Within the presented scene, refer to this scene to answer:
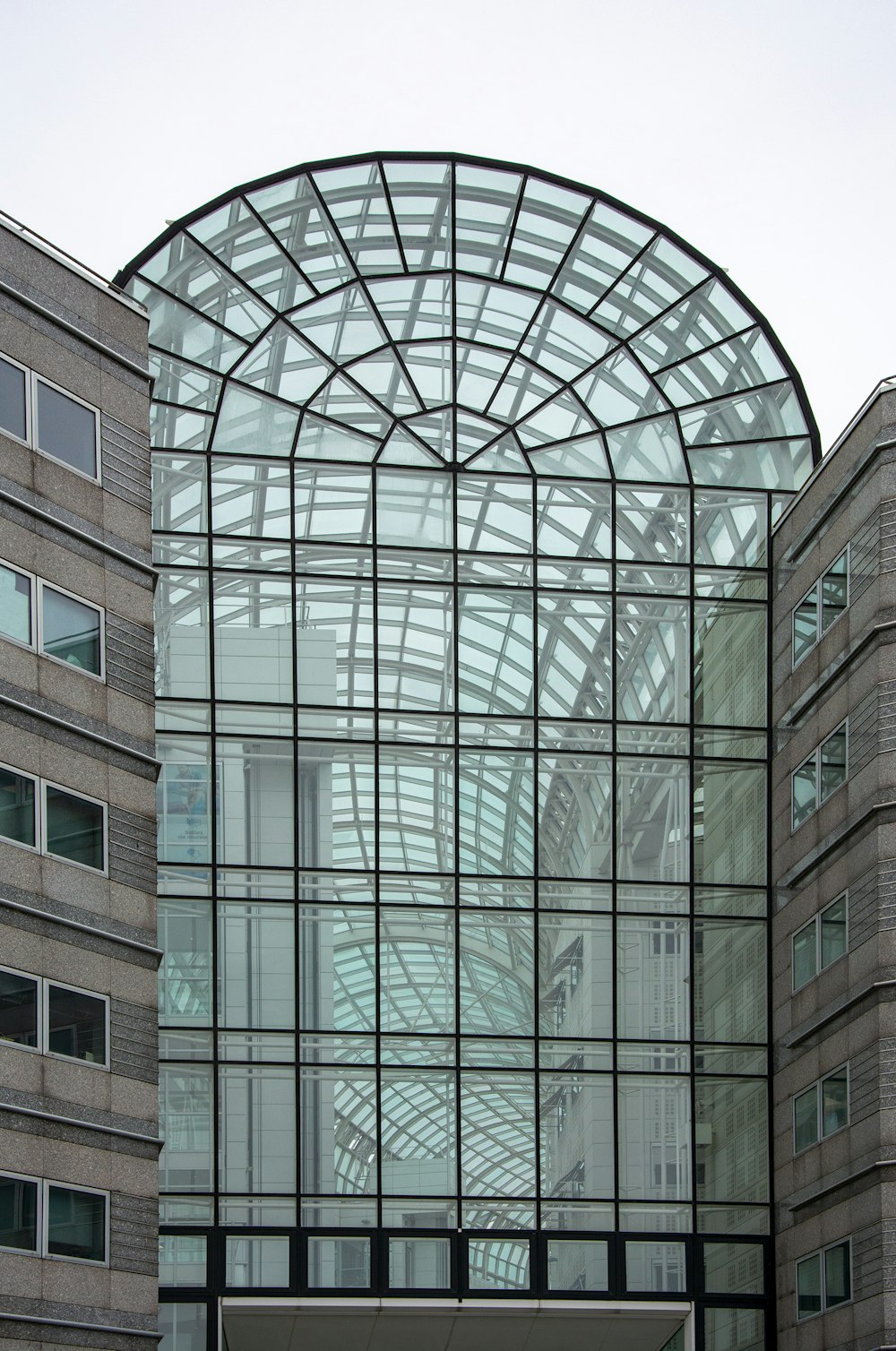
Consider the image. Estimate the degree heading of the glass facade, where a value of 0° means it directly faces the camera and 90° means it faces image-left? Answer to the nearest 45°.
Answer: approximately 0°

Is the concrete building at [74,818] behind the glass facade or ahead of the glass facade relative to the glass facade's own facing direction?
ahead

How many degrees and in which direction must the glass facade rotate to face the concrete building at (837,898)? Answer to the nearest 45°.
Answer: approximately 45° to its left
